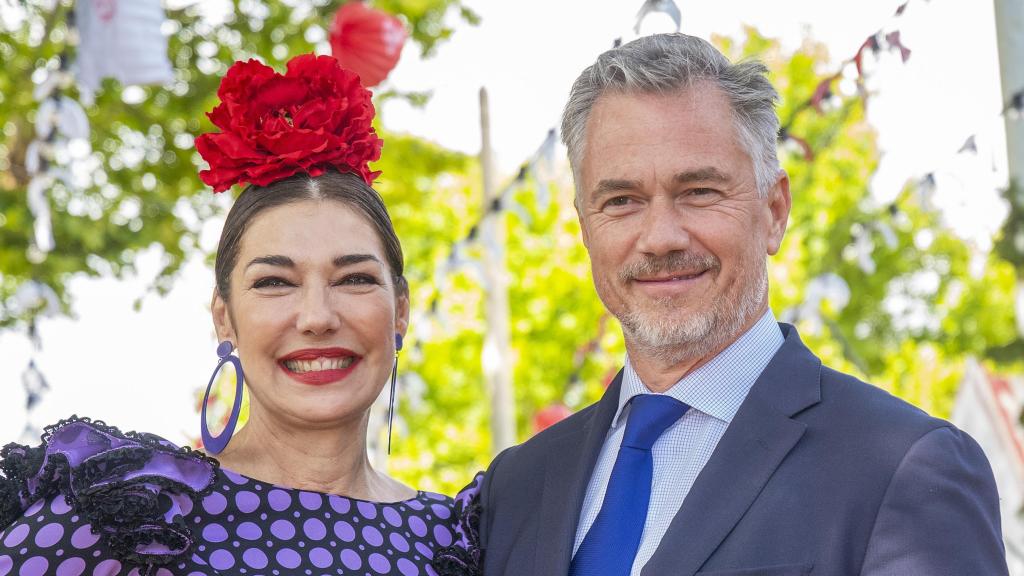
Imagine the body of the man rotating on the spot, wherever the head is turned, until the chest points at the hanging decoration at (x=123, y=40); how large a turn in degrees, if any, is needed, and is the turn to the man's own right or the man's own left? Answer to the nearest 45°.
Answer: approximately 90° to the man's own right

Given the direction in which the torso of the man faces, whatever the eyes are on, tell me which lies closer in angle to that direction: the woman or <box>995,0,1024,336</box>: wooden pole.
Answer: the woman

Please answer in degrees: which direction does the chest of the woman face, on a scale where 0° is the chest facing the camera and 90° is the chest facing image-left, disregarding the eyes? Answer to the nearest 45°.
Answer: approximately 315°

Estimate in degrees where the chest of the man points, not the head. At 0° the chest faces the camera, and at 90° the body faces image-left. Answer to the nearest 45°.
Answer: approximately 45°

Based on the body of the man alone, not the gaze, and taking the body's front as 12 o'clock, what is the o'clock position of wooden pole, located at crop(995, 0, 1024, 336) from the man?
The wooden pole is roughly at 6 o'clock from the man.

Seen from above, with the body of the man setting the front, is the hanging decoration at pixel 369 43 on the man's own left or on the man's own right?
on the man's own right

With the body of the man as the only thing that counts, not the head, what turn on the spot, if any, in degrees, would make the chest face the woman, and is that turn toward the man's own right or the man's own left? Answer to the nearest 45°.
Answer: approximately 45° to the man's own right
